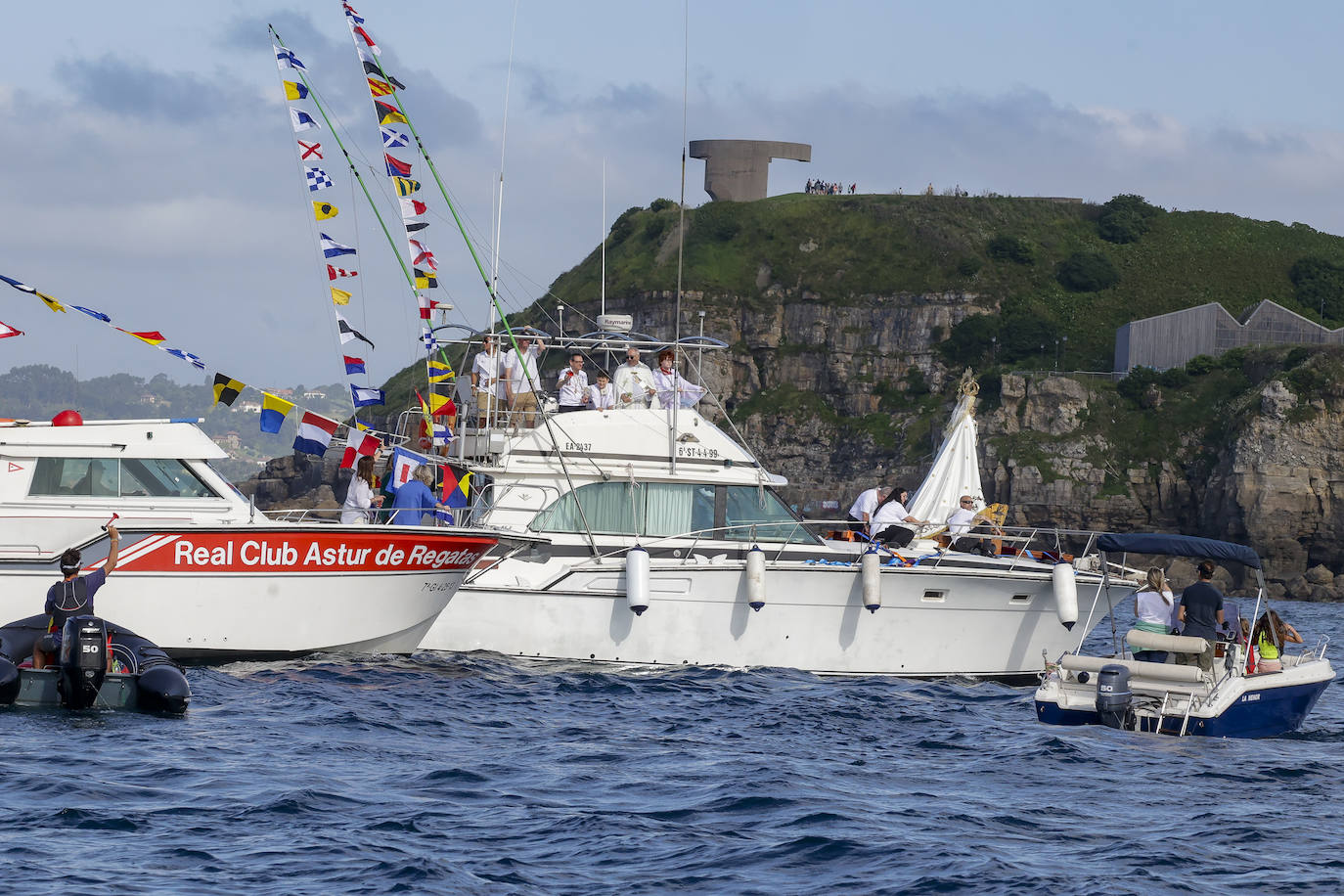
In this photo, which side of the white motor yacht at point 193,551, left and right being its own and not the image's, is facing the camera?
right

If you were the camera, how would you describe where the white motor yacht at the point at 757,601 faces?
facing to the right of the viewer

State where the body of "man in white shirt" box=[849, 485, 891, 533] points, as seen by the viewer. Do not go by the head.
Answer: to the viewer's right

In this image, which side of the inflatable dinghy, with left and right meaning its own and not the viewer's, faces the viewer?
back

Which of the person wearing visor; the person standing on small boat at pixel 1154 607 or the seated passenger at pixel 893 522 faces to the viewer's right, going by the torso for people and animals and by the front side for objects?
the seated passenger at pixel 893 522

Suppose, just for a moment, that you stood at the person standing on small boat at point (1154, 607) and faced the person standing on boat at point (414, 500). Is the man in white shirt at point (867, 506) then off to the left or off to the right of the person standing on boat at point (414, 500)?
right

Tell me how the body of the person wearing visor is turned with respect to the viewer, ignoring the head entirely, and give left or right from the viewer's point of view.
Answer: facing away from the viewer

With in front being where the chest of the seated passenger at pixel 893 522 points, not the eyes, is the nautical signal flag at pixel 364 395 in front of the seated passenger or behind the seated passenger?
behind

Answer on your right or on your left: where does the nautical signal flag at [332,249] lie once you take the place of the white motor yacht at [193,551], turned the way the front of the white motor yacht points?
on your left
